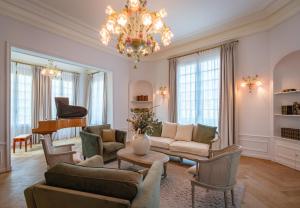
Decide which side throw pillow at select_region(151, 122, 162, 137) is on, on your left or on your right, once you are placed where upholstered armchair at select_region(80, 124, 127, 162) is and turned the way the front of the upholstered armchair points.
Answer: on your left

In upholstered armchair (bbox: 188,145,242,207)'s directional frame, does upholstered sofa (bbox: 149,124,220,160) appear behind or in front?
in front

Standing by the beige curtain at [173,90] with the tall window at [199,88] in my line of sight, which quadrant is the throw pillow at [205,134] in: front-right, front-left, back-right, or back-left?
front-right

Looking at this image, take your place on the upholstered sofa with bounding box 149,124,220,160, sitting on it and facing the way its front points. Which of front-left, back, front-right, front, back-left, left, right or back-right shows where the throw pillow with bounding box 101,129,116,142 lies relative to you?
front-right

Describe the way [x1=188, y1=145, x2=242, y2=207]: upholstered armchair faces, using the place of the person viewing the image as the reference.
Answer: facing away from the viewer and to the left of the viewer

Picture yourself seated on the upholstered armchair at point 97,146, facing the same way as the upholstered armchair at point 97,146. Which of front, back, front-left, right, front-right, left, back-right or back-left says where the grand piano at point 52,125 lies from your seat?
back

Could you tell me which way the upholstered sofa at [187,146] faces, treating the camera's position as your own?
facing the viewer and to the left of the viewer

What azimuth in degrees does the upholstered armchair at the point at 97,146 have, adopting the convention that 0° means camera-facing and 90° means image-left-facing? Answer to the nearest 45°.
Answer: approximately 315°

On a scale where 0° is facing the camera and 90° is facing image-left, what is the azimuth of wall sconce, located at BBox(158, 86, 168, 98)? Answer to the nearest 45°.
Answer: approximately 0°

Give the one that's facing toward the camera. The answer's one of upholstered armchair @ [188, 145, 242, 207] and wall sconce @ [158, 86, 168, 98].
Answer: the wall sconce

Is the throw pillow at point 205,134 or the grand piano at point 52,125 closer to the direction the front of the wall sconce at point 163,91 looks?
the throw pillow

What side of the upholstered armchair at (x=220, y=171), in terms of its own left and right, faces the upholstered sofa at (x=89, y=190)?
left

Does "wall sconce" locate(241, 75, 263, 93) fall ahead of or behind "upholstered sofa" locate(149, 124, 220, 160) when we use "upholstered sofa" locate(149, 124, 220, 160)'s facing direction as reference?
behind

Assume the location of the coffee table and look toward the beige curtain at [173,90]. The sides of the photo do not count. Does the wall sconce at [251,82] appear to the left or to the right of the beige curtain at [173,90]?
right

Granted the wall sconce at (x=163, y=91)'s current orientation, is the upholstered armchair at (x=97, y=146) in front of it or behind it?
in front

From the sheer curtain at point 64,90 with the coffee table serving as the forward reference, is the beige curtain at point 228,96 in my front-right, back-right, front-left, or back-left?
front-left

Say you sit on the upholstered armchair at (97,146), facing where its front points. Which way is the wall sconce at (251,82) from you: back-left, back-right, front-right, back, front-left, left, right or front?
front-left

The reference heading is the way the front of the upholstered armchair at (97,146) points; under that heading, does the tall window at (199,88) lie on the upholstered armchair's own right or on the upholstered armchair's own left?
on the upholstered armchair's own left

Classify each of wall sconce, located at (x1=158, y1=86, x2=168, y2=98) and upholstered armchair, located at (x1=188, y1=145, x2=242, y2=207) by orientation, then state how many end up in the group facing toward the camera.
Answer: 1

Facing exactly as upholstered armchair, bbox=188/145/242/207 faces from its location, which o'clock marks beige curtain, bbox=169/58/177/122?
The beige curtain is roughly at 1 o'clock from the upholstered armchair.
